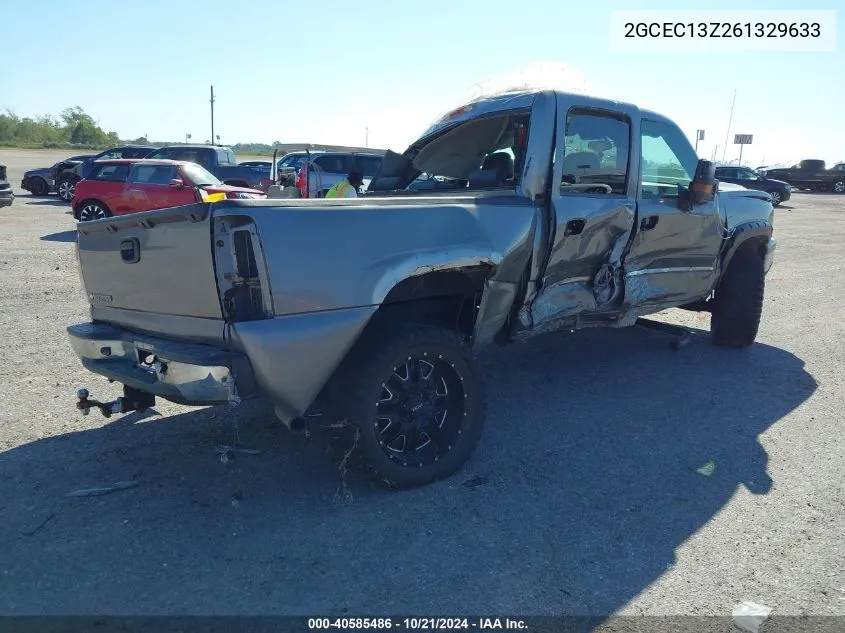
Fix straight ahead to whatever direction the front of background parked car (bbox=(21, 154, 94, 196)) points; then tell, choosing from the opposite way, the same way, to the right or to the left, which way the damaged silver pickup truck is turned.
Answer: the opposite way

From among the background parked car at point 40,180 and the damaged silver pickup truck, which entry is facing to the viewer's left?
the background parked car

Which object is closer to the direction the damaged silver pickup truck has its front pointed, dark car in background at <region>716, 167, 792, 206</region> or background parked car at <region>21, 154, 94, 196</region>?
the dark car in background

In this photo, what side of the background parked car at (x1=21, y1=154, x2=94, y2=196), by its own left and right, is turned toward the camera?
left

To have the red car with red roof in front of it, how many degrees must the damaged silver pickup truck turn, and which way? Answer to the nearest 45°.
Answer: approximately 90° to its left

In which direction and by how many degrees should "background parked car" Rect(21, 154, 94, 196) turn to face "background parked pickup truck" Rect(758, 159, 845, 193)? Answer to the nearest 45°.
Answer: approximately 180°

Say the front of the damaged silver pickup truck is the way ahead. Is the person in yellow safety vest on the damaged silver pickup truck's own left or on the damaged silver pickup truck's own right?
on the damaged silver pickup truck's own left

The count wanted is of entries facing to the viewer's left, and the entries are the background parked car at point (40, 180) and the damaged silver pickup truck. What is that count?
1

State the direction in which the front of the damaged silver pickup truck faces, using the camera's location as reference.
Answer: facing away from the viewer and to the right of the viewer

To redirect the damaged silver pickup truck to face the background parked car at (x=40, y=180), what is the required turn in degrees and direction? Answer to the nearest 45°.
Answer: approximately 90° to its left

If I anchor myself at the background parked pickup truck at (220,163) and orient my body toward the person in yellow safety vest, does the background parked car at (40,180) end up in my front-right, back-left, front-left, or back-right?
back-right
